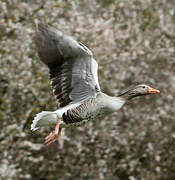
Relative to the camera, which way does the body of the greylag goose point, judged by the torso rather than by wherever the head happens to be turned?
to the viewer's right
